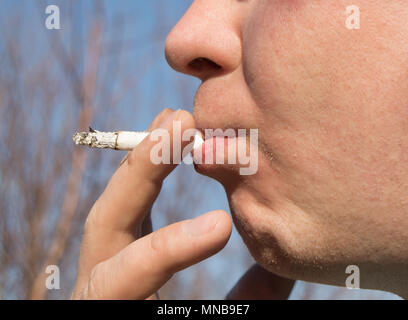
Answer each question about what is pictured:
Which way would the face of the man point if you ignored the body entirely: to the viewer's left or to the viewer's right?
to the viewer's left

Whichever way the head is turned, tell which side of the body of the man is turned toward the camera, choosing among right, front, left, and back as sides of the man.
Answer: left
